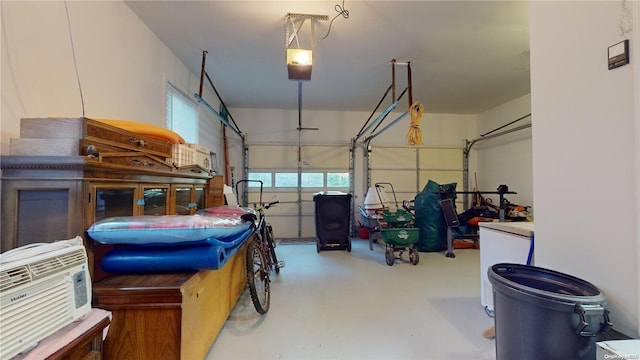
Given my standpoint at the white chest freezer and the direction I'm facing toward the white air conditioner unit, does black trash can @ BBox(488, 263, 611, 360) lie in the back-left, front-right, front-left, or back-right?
front-left

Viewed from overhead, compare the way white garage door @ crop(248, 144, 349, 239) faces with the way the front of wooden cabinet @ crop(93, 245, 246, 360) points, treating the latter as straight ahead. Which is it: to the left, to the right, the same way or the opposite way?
to the right

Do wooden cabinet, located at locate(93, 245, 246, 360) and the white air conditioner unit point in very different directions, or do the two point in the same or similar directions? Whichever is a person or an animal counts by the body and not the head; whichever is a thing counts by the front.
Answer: very different directions
